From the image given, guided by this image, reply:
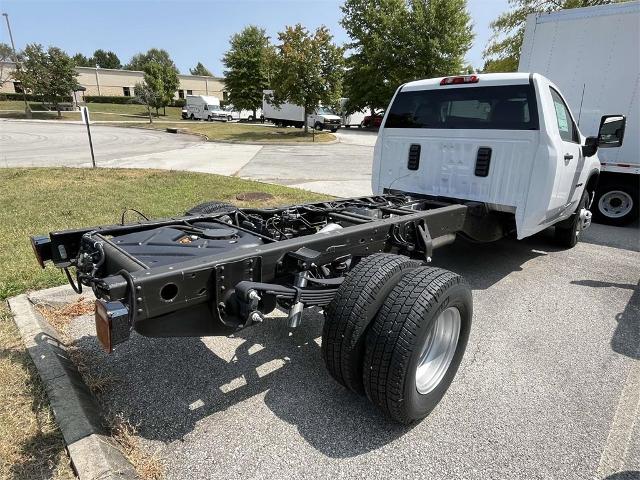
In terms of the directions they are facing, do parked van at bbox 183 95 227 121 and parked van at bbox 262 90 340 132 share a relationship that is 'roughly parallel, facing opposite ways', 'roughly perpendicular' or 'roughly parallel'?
roughly parallel

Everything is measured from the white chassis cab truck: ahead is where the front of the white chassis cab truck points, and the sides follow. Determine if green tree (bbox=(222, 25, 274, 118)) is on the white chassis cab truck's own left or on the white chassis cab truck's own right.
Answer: on the white chassis cab truck's own left

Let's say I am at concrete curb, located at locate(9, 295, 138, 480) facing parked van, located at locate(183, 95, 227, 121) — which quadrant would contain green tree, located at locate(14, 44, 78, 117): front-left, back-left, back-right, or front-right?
front-left

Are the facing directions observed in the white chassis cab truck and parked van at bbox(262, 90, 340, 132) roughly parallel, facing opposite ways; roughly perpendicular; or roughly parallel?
roughly perpendicular

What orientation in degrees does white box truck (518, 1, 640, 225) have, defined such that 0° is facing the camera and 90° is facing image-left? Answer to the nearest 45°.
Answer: approximately 270°

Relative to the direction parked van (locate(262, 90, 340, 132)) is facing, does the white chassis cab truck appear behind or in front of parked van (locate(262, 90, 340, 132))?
in front

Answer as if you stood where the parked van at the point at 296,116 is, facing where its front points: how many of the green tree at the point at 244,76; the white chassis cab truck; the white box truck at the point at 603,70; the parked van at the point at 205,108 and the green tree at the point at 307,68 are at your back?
2

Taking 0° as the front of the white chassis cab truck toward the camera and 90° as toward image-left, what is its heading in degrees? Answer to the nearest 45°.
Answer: approximately 225°

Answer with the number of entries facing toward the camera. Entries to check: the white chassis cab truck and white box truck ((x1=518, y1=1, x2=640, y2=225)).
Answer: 0

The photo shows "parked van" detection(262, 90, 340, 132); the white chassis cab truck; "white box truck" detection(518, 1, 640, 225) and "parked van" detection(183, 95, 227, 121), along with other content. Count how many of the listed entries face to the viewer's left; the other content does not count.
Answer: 0
